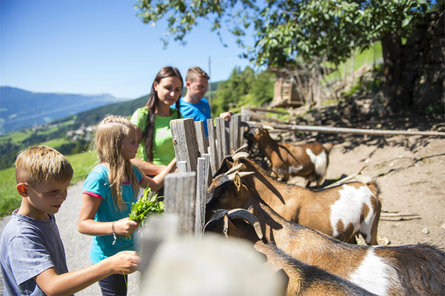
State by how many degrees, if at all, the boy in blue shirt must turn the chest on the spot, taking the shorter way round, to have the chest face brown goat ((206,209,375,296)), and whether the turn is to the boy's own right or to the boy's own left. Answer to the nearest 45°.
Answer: approximately 45° to the boy's own right

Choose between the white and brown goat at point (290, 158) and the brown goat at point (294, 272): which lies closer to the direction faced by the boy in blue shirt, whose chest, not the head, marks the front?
the brown goat

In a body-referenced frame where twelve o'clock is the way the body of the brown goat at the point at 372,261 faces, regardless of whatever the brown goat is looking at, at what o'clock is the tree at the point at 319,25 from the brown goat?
The tree is roughly at 3 o'clock from the brown goat.

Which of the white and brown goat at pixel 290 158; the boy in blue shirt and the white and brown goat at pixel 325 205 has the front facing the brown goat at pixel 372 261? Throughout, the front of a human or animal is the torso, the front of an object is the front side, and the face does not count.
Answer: the boy in blue shirt

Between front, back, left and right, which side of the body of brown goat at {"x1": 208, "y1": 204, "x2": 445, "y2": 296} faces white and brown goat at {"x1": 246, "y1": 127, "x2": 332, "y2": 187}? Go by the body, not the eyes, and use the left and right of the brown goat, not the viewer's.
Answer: right

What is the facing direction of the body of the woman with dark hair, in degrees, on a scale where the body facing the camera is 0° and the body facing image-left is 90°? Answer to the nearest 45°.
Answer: approximately 315°

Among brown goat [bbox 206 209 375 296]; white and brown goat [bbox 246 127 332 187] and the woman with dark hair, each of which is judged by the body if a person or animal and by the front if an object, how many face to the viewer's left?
2

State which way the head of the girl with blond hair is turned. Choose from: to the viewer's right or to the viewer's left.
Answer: to the viewer's right

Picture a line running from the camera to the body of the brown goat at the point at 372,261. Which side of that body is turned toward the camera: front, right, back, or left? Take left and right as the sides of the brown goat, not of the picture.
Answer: left

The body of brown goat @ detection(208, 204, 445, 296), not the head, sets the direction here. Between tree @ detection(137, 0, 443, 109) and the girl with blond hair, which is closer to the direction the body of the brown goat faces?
the girl with blond hair

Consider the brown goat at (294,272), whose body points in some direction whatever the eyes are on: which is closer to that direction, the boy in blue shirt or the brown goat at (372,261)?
the boy in blue shirt

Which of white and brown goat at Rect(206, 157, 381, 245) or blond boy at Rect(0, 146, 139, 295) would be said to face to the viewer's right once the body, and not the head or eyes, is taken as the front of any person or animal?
the blond boy

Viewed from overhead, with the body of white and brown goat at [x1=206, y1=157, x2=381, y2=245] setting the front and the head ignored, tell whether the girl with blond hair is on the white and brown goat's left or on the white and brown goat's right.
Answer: on the white and brown goat's left
